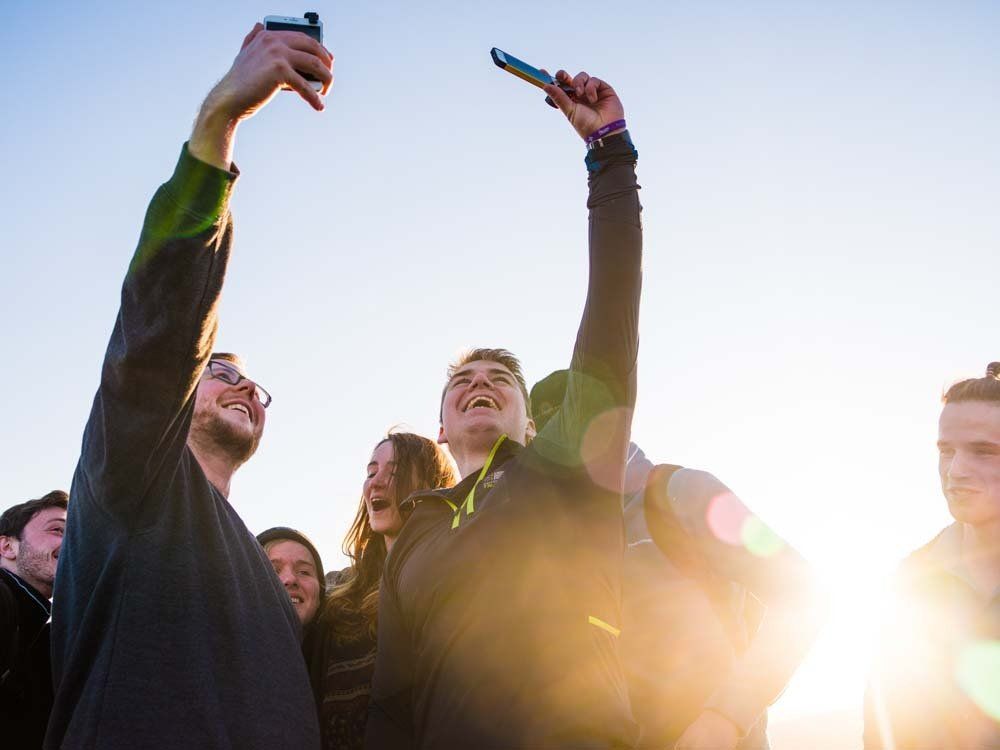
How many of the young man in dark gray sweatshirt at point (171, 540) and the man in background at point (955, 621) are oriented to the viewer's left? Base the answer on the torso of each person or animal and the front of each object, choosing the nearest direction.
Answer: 0

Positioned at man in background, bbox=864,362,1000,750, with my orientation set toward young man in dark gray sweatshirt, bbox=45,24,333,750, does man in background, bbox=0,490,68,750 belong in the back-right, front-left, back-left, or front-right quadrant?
front-right

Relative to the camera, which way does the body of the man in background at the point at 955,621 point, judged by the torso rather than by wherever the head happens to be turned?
toward the camera

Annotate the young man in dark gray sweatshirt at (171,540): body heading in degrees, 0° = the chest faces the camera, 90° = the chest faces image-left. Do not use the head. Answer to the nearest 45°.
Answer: approximately 315°

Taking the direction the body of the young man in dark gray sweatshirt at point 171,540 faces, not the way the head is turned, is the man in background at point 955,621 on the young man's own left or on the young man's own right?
on the young man's own left

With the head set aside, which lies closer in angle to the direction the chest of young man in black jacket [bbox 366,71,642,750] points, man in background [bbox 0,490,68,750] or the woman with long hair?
the man in background

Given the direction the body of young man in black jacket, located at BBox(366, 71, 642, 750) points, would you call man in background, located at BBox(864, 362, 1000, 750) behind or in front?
behind

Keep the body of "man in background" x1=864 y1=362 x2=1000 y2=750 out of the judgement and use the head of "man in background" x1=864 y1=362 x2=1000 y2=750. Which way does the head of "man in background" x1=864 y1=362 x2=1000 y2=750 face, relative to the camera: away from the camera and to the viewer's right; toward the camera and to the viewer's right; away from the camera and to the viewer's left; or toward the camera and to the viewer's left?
toward the camera and to the viewer's left

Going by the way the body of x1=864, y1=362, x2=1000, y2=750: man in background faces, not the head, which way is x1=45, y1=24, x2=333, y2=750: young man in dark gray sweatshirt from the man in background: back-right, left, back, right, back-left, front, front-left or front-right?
front-right

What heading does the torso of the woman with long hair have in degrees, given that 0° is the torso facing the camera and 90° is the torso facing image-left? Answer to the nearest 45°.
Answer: approximately 45°

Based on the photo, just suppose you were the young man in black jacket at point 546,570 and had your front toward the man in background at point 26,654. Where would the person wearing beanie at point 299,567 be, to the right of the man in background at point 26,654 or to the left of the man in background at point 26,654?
right

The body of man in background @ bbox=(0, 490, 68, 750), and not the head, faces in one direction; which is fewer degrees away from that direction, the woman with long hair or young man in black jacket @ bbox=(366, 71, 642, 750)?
the young man in black jacket
